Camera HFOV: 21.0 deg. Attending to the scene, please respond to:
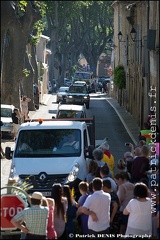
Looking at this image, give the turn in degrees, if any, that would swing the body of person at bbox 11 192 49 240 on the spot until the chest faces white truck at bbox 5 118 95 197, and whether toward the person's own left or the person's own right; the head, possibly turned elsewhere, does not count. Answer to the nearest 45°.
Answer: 0° — they already face it

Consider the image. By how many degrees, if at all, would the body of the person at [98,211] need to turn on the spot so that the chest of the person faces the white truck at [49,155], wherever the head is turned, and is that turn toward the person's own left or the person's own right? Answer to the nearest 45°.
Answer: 0° — they already face it

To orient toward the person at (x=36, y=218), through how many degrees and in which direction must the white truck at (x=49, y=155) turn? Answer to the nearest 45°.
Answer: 0° — it already faces them

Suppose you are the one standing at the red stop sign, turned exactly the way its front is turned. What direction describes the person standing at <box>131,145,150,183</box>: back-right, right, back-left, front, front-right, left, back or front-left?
back-left

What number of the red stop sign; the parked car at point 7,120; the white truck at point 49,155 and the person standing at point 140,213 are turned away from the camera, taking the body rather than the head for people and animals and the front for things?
1

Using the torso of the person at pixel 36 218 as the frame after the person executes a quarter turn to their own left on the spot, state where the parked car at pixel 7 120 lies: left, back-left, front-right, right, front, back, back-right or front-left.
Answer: right

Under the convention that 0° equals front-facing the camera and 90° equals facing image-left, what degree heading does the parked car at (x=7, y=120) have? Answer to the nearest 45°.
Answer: approximately 0°

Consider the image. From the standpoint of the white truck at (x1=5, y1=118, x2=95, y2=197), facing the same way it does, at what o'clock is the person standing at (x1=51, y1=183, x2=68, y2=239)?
The person standing is roughly at 12 o'clock from the white truck.

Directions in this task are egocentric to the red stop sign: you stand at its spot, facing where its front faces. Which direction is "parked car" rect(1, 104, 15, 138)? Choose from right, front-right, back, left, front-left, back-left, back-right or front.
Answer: back

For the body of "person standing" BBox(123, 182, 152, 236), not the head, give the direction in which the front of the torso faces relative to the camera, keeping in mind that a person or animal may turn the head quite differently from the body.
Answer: away from the camera

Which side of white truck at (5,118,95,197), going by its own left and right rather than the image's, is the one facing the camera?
front

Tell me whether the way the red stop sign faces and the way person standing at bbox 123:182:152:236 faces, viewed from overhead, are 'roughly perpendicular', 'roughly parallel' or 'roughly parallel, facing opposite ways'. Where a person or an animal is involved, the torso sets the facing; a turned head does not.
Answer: roughly parallel, facing opposite ways

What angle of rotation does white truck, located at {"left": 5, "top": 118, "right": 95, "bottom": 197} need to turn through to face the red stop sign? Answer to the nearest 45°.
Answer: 0° — it already faces it
